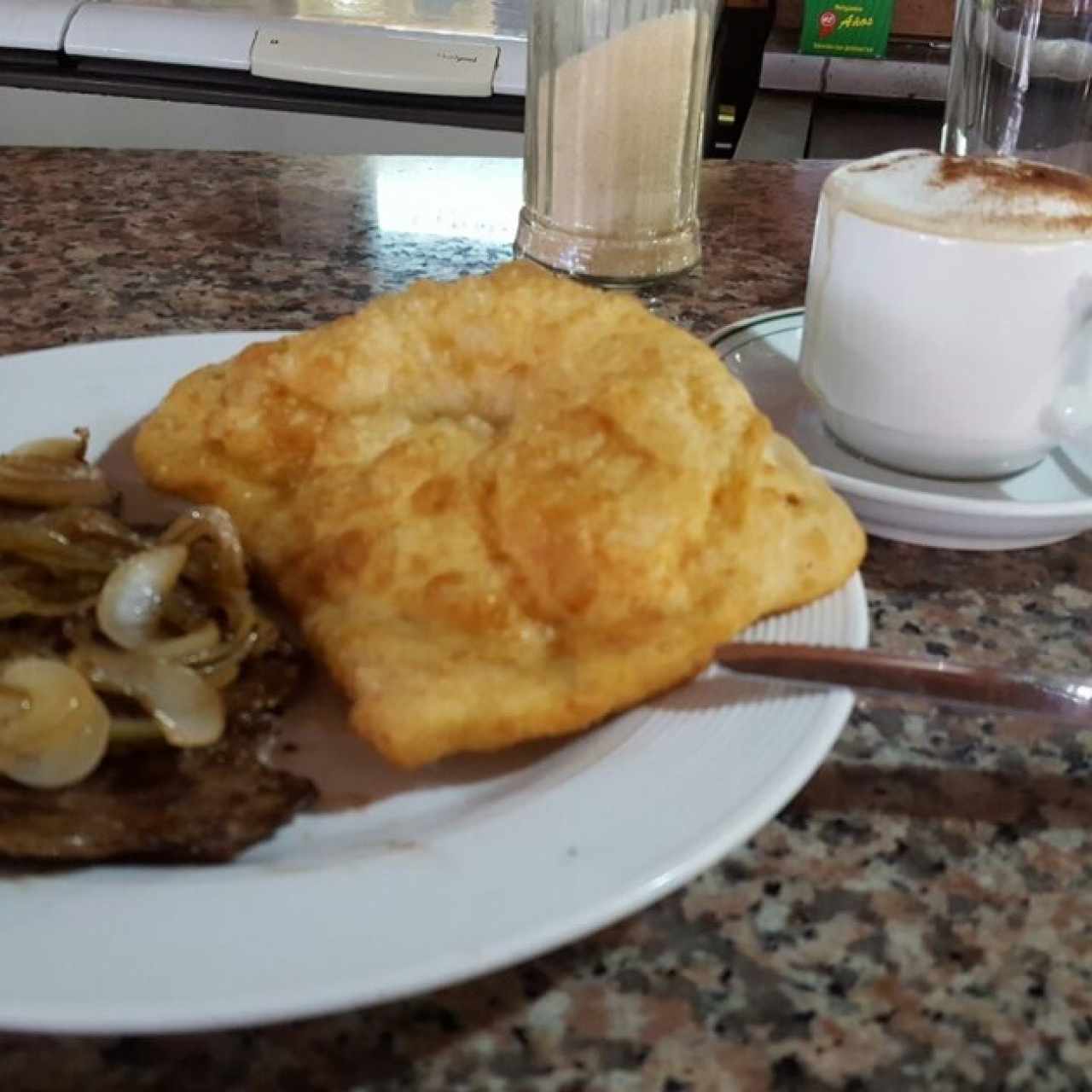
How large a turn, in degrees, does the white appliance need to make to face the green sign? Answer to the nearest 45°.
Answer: approximately 135° to its left

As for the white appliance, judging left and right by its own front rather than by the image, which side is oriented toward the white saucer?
front

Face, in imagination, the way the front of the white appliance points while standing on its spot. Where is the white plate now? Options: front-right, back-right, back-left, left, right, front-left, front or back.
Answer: front

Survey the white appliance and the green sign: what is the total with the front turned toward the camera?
2

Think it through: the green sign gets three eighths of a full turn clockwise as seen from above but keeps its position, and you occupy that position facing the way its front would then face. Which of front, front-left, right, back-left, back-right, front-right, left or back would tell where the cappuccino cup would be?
back-left

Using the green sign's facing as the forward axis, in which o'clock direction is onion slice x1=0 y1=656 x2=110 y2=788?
The onion slice is roughly at 12 o'clock from the green sign.

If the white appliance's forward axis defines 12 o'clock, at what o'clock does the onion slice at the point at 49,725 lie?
The onion slice is roughly at 12 o'clock from the white appliance.

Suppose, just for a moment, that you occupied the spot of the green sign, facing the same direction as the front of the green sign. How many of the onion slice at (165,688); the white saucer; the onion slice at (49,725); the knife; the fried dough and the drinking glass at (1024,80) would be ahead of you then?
6

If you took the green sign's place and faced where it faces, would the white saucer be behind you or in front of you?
in front

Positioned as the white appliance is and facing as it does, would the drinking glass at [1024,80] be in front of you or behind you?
in front

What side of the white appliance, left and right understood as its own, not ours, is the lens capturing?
front

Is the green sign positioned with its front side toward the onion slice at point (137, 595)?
yes

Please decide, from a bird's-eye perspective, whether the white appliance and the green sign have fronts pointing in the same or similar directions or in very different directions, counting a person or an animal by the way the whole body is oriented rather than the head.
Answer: same or similar directions

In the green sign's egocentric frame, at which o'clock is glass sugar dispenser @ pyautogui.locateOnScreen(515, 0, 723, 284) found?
The glass sugar dispenser is roughly at 12 o'clock from the green sign.

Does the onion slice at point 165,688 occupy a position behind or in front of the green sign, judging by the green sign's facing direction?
in front

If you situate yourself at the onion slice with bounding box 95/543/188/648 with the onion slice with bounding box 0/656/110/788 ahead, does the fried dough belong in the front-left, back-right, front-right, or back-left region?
back-left

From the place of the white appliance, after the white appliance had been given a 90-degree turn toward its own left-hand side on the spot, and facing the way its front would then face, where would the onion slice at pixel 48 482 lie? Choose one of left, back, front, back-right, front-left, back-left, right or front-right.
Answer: right

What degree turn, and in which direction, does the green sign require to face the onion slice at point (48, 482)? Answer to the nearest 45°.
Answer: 0° — it already faces it

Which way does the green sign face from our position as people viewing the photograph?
facing the viewer

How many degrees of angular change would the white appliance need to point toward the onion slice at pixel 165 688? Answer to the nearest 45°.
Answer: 0° — it already faces it
